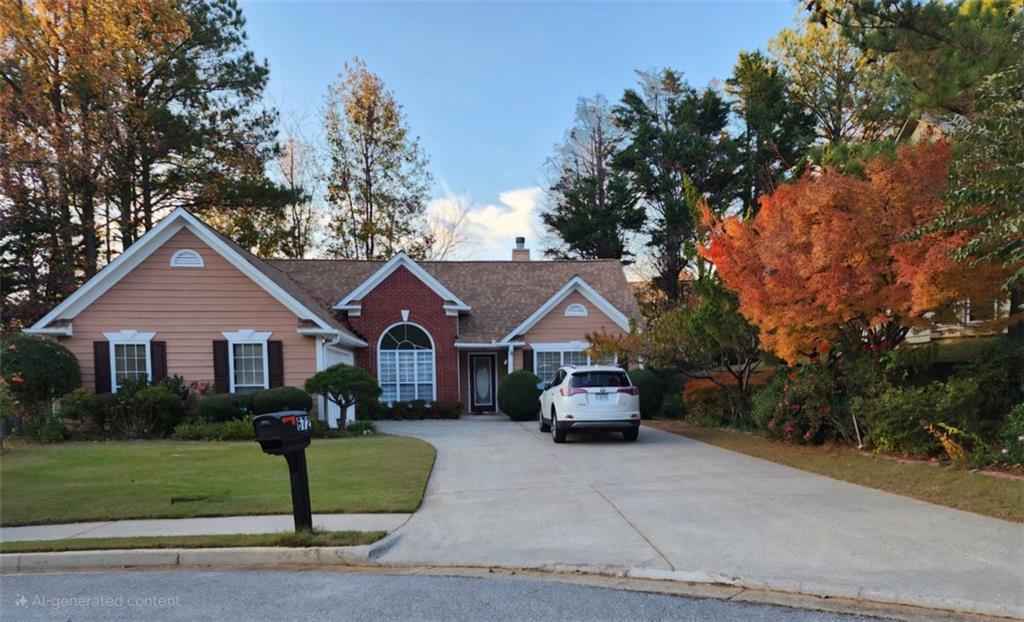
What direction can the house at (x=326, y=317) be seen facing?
toward the camera

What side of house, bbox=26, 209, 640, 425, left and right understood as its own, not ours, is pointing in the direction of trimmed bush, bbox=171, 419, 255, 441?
front

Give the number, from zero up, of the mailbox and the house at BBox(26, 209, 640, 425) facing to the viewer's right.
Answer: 0

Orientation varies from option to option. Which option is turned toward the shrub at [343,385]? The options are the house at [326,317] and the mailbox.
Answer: the house
